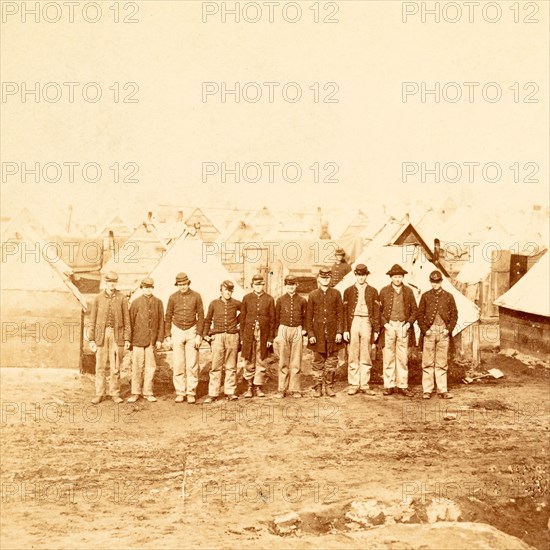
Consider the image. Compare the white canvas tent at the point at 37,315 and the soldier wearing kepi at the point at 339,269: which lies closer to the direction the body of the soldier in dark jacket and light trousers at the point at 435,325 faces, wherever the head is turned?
the white canvas tent

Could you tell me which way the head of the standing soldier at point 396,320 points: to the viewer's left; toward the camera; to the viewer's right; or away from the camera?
toward the camera

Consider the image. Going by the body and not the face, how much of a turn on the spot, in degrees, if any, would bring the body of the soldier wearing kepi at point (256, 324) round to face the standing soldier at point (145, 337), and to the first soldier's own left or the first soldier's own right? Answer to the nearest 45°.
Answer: approximately 90° to the first soldier's own right

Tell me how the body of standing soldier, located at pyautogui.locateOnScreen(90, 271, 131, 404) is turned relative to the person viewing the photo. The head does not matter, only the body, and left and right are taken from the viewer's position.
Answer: facing the viewer

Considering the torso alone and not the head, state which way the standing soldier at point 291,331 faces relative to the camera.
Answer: toward the camera

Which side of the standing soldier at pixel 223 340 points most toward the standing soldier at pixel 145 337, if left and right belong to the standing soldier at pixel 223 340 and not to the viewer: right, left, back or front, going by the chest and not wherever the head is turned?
right

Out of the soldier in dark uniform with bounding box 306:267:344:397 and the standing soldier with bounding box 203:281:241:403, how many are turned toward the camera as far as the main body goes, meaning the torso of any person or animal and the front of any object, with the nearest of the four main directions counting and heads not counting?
2

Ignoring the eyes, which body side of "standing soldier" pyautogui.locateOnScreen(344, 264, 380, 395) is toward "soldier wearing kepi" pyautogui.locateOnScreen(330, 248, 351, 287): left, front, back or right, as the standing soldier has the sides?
back

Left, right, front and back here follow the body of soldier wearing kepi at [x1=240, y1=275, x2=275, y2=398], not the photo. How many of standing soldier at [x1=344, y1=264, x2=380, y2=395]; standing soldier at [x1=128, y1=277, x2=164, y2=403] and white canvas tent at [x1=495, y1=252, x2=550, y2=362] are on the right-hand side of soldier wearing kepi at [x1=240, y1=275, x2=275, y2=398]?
1

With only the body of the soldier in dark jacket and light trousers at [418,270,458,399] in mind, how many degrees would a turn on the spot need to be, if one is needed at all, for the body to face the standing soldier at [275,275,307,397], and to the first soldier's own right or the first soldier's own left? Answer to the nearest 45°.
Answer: approximately 90° to the first soldier's own right

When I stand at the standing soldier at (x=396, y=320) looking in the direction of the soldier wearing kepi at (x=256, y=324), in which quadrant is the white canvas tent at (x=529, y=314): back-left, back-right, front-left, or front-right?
back-right

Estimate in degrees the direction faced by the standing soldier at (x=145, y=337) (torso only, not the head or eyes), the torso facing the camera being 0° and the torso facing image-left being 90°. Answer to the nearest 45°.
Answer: approximately 0°

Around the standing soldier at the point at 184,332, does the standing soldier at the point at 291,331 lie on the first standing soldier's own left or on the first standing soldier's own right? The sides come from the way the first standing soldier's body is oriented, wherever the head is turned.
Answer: on the first standing soldier's own left

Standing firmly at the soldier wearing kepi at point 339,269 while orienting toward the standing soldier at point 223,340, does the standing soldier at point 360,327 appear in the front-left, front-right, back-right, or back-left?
front-left

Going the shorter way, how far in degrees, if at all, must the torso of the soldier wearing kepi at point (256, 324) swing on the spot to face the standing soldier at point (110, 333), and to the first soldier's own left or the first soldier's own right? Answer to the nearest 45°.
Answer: approximately 90° to the first soldier's own right

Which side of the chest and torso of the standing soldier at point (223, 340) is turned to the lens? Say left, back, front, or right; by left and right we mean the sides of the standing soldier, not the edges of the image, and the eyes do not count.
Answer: front
